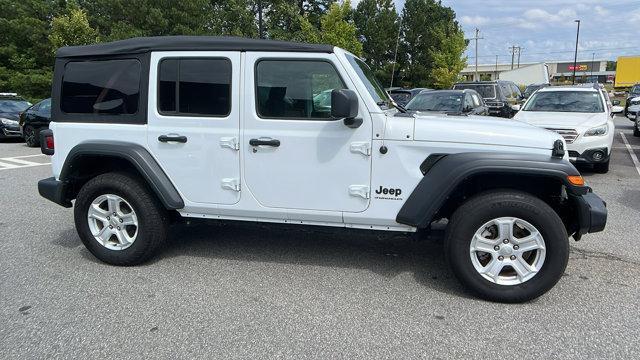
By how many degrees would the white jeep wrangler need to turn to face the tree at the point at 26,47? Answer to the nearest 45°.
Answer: approximately 135° to its left

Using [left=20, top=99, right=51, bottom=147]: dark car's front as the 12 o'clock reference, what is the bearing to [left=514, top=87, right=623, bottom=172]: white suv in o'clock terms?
The white suv is roughly at 9 o'clock from the dark car.

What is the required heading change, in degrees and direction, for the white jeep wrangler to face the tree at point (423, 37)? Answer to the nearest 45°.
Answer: approximately 90° to its left

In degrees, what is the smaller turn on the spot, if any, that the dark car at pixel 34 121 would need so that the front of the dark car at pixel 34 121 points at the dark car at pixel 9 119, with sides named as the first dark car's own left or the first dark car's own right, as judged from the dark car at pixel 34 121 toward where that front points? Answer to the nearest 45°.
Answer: approximately 135° to the first dark car's own right

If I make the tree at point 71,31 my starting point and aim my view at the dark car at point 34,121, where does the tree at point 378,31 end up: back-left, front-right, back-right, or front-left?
back-left

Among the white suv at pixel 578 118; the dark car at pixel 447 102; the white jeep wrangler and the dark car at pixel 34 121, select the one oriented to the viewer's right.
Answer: the white jeep wrangler

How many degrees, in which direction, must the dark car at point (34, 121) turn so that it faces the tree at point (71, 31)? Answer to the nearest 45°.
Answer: approximately 135° to its right

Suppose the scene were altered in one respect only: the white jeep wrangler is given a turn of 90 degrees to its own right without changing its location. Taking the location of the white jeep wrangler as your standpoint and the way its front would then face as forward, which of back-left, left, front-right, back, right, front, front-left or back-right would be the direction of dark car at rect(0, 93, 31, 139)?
back-right

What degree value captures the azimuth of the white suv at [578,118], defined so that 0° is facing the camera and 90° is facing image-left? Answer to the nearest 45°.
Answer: approximately 0°

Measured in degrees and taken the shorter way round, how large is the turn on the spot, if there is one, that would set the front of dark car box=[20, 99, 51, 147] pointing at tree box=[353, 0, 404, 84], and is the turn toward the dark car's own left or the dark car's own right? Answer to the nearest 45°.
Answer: approximately 180°

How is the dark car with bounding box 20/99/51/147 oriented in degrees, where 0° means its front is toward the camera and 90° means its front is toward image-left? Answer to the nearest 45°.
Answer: approximately 45°

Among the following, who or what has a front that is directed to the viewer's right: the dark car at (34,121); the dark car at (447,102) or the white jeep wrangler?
the white jeep wrangler

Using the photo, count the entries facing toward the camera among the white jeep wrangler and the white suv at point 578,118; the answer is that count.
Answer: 1

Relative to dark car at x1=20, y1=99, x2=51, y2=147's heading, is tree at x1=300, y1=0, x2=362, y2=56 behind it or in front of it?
behind

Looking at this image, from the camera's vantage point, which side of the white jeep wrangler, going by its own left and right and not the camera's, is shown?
right

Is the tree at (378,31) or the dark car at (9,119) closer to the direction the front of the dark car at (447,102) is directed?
the dark car

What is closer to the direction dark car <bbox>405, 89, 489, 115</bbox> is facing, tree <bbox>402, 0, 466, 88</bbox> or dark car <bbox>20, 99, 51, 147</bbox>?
the dark car

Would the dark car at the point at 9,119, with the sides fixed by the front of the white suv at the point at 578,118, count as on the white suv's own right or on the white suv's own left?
on the white suv's own right
